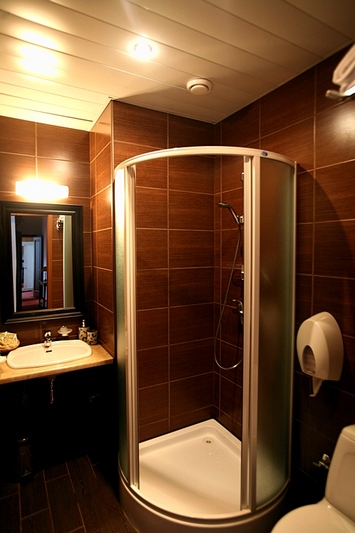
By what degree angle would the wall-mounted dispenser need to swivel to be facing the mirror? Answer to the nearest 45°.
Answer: approximately 45° to its right

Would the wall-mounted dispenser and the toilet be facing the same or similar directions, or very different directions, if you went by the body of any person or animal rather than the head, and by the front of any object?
same or similar directions

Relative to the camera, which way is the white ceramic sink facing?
toward the camera

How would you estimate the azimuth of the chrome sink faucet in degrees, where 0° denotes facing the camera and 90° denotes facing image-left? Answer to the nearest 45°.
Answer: approximately 0°

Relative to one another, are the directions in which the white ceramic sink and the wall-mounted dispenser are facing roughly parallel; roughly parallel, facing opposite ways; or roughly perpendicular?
roughly perpendicular
